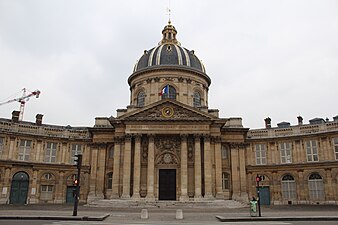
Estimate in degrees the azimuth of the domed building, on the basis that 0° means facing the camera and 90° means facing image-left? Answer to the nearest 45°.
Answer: approximately 0°
